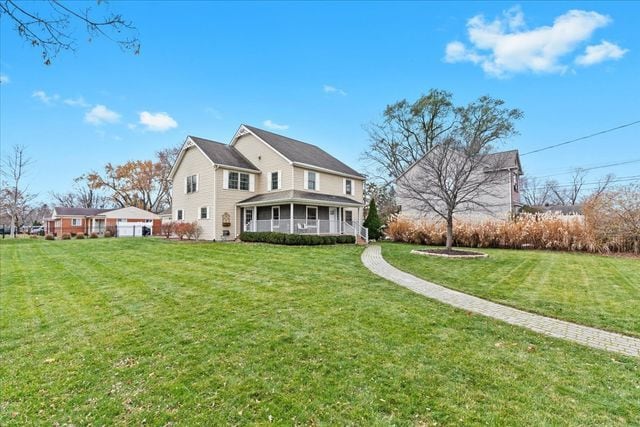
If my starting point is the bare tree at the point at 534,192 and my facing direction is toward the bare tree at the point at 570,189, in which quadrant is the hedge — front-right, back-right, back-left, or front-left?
back-right

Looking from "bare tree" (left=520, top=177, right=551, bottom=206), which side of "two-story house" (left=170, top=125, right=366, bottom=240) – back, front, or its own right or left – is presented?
left

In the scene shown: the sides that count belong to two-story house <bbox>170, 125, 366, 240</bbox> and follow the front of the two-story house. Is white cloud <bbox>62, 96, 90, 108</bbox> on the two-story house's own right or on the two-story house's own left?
on the two-story house's own right

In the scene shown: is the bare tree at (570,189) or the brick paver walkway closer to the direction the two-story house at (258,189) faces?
the brick paver walkway

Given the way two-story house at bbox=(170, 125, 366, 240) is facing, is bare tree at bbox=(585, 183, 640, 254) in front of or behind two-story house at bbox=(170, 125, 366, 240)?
in front

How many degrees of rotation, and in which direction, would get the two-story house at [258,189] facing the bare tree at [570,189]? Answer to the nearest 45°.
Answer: approximately 90° to its left

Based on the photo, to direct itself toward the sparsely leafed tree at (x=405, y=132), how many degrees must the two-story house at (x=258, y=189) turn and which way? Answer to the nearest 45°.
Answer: approximately 90° to its left

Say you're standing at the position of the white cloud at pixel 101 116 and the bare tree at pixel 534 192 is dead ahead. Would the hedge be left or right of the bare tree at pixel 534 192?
right

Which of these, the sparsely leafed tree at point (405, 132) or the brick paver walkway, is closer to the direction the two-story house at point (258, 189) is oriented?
the brick paver walkway
